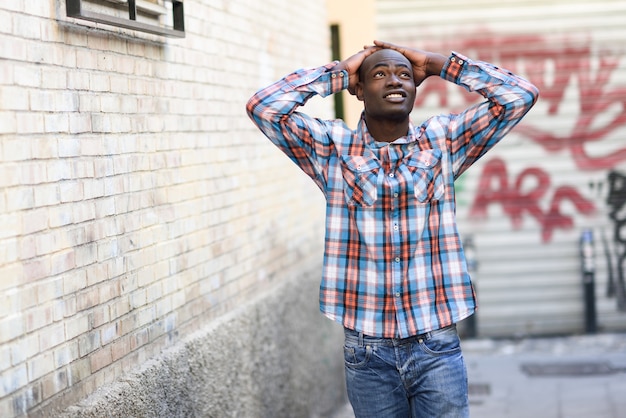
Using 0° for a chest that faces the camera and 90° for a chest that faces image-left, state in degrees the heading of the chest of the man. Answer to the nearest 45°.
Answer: approximately 0°
